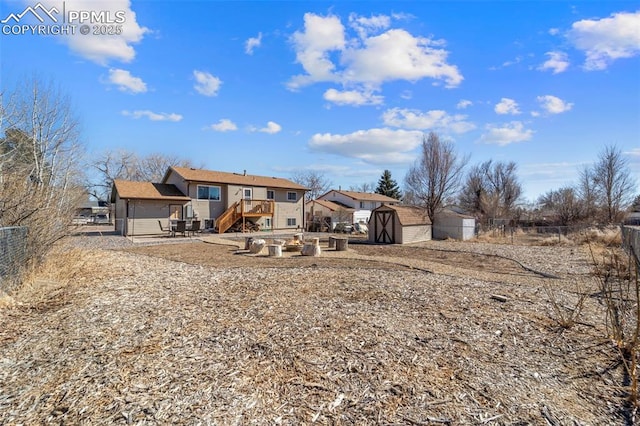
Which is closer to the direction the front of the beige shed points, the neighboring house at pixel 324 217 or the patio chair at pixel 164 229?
the patio chair

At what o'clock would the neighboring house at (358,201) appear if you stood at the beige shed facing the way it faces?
The neighboring house is roughly at 4 o'clock from the beige shed.

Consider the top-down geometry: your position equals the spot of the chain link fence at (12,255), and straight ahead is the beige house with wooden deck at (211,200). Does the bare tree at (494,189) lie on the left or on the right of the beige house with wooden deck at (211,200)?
right

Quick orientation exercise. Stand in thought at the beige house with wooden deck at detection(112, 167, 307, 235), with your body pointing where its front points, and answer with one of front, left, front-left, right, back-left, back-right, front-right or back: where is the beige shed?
back-right

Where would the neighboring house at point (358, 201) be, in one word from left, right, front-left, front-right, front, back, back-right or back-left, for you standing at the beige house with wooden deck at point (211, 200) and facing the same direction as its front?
front-right

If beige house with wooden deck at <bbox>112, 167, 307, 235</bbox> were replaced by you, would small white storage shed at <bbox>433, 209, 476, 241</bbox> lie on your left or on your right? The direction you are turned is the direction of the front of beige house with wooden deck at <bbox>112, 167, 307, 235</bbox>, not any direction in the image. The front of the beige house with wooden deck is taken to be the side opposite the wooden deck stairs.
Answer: on your right

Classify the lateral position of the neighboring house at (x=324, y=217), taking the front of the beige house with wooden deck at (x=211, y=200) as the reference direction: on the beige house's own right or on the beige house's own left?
on the beige house's own right

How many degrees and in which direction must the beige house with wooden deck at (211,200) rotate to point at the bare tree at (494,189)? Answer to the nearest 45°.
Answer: approximately 90° to its right

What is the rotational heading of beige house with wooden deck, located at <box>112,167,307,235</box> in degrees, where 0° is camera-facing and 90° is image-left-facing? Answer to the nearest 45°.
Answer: approximately 180°

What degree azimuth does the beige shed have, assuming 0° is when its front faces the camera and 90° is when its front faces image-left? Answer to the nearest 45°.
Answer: approximately 45°

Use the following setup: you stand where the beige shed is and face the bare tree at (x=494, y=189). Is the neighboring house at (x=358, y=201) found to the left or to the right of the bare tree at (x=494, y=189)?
left
